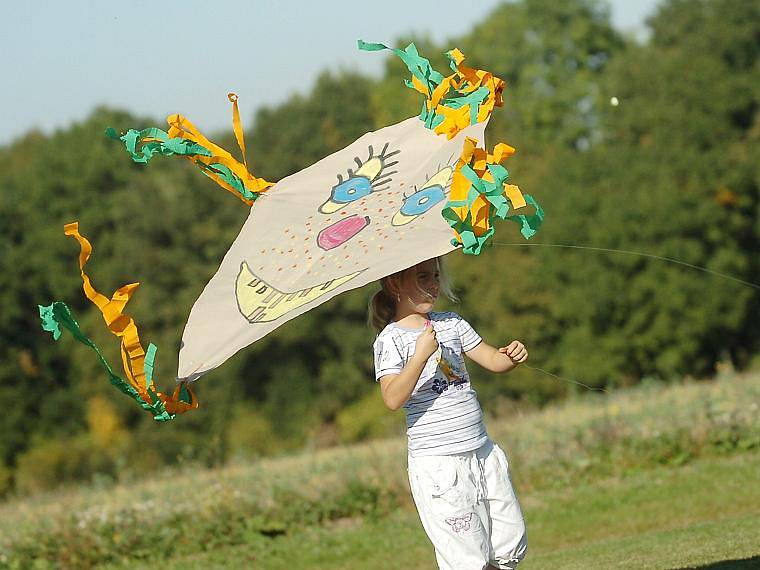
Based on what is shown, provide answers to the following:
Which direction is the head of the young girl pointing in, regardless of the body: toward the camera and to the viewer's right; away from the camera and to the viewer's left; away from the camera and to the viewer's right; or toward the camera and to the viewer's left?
toward the camera and to the viewer's right

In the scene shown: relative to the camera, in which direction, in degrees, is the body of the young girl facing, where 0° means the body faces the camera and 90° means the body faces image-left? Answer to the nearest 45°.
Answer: approximately 315°
